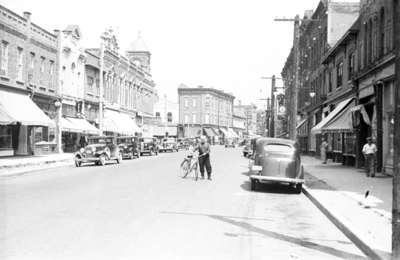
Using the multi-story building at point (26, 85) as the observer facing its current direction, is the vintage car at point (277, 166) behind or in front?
in front

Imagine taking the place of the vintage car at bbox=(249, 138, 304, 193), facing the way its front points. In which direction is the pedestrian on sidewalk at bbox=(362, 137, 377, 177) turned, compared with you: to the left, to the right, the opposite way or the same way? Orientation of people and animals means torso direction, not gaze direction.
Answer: the opposite way

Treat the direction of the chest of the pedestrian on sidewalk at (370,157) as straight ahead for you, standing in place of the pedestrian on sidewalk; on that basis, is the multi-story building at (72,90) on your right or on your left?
on your right

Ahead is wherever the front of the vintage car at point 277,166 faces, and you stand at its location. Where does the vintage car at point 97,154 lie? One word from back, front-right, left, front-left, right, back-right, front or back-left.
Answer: front-left

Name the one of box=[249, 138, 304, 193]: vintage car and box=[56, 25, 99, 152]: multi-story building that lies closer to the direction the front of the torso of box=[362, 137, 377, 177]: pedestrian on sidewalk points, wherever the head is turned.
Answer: the vintage car

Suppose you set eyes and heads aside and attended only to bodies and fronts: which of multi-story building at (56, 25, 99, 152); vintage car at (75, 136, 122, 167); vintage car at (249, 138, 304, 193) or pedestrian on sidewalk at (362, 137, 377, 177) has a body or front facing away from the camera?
vintage car at (249, 138, 304, 193)

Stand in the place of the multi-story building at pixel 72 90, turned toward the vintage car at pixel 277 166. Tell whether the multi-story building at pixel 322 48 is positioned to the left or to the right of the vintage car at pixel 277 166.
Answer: left

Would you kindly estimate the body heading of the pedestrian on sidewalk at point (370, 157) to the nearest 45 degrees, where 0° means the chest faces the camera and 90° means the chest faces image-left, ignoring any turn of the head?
approximately 0°

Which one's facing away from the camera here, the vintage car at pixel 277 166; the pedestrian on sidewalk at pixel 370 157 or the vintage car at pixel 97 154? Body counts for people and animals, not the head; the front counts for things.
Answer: the vintage car at pixel 277 166

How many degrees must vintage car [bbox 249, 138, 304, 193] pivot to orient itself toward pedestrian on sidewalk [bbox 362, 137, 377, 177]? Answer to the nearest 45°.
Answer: approximately 45° to its right

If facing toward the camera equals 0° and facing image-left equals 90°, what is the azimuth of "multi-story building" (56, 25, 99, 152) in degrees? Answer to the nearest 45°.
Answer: approximately 315°

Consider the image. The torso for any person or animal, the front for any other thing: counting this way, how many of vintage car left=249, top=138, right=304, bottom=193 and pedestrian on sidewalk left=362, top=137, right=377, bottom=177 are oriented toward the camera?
1

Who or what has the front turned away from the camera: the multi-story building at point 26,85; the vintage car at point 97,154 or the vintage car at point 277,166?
the vintage car at point 277,166

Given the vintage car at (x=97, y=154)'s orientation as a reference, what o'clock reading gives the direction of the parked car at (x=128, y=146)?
The parked car is roughly at 5 o'clock from the vintage car.

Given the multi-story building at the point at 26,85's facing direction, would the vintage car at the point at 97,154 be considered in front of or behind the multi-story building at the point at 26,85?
in front
